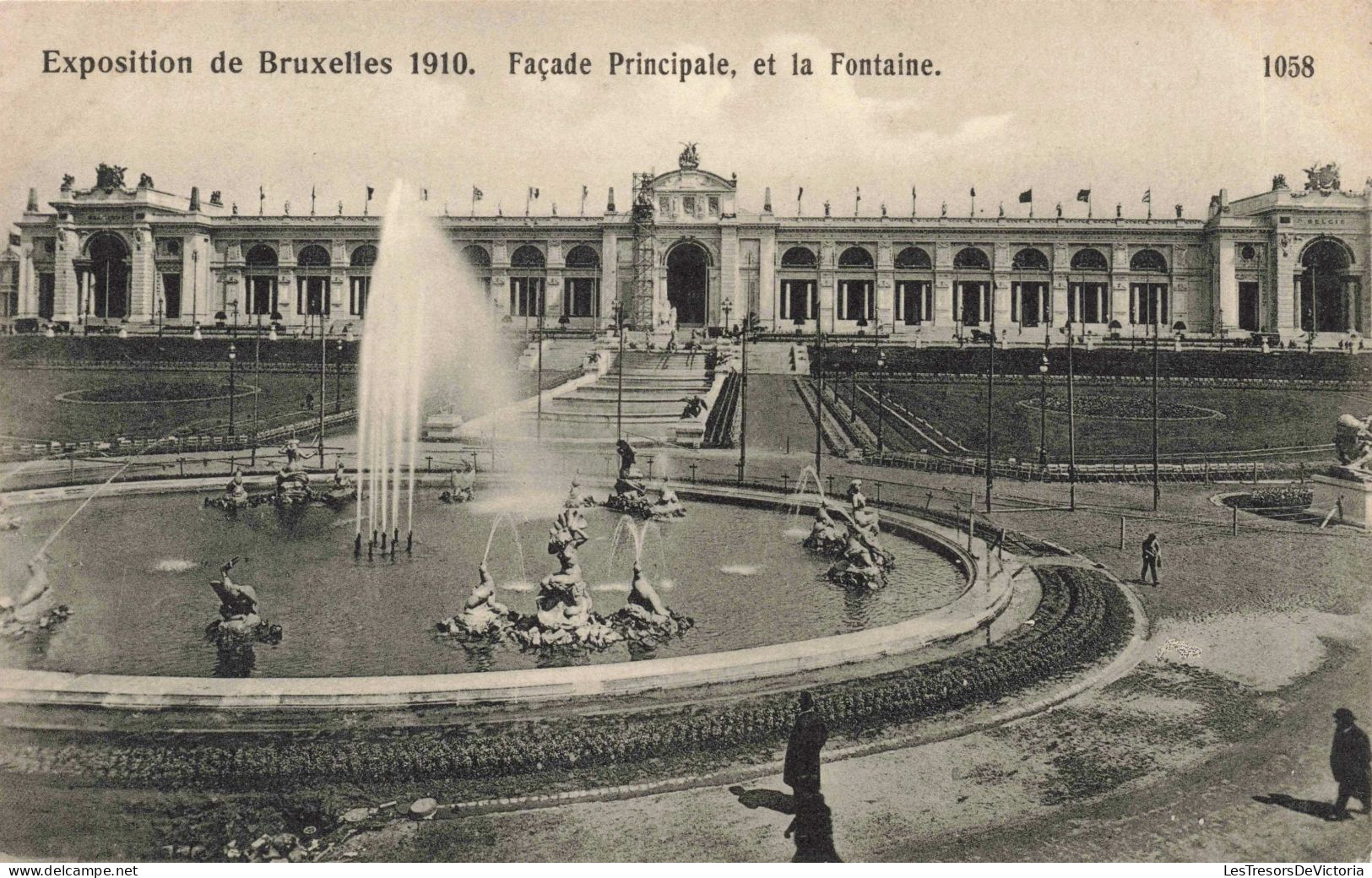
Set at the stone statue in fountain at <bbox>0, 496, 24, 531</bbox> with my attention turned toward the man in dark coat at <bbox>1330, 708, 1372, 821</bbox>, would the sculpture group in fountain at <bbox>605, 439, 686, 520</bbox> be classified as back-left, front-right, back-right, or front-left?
front-left

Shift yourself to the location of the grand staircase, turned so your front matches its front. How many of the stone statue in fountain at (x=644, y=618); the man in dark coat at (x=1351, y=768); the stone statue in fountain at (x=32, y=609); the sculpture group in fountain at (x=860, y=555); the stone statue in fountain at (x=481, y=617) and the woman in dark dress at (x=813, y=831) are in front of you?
6

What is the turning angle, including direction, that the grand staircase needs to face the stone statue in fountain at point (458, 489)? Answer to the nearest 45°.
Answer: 0° — it already faces it

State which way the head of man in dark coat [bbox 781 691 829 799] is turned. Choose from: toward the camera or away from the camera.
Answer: away from the camera

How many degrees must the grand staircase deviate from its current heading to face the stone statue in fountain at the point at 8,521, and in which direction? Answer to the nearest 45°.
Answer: approximately 45° to its right

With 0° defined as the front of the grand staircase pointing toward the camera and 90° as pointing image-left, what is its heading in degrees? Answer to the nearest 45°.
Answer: approximately 0°

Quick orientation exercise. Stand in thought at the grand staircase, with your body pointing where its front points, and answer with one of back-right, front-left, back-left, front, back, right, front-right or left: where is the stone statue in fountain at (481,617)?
front

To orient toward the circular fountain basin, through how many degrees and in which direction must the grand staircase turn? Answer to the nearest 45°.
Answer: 0° — it already faces it

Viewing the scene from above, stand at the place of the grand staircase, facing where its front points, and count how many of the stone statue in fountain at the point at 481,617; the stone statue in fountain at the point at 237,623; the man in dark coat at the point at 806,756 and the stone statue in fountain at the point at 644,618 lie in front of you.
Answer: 4

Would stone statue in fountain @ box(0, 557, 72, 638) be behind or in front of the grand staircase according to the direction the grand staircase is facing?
in front

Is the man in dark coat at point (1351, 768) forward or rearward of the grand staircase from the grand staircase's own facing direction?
forward

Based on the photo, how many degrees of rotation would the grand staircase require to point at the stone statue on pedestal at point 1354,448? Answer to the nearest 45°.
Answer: approximately 45° to its left
